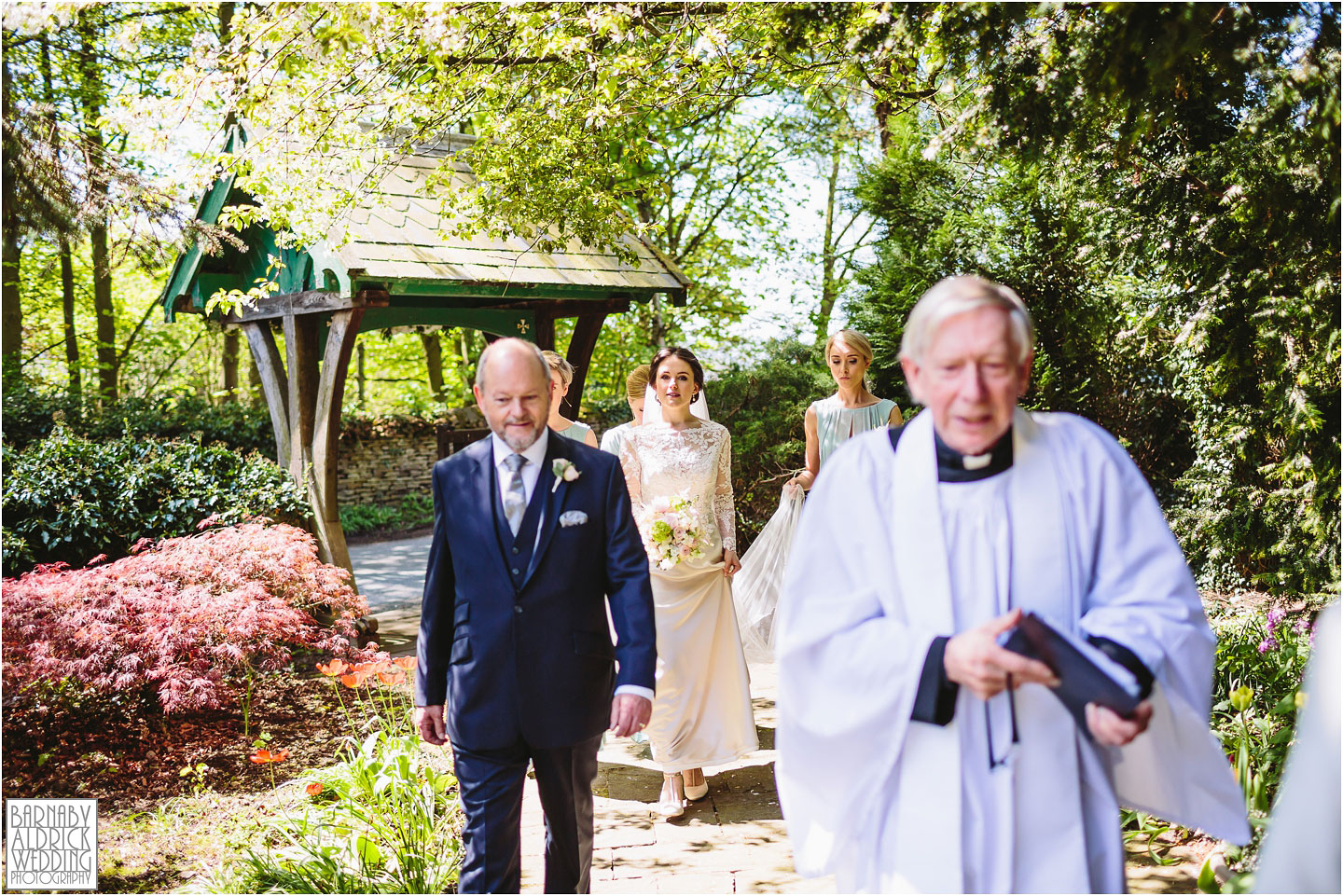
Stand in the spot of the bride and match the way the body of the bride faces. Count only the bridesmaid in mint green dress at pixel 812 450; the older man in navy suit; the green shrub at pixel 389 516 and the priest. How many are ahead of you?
2

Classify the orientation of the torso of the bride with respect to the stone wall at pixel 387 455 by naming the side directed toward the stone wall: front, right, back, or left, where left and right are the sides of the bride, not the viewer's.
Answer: back

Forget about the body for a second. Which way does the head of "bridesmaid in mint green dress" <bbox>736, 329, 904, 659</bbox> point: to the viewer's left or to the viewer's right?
to the viewer's left

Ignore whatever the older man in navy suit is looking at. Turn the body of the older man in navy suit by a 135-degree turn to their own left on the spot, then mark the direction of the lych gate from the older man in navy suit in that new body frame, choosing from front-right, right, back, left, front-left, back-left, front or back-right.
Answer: front-left

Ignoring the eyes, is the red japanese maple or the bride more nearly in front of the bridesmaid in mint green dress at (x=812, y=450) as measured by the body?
the bride

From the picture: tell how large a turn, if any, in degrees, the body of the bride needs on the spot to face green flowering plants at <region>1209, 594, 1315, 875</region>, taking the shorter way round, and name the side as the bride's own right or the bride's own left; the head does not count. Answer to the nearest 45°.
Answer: approximately 90° to the bride's own left

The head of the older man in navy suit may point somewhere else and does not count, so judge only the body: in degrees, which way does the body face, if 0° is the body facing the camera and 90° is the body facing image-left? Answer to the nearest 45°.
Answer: approximately 0°

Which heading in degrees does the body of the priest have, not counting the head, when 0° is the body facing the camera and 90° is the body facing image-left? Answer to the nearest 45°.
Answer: approximately 0°
